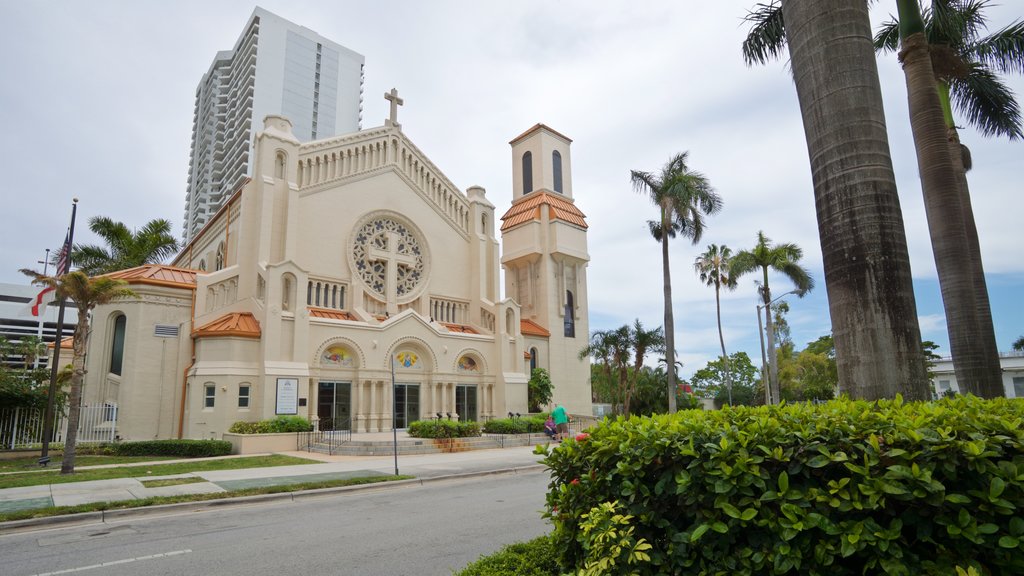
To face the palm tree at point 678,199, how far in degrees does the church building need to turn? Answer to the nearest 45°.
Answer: approximately 45° to its left

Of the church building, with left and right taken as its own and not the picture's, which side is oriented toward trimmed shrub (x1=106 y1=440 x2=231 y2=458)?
right

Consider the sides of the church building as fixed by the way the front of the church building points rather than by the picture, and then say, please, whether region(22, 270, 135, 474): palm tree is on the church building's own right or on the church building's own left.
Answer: on the church building's own right

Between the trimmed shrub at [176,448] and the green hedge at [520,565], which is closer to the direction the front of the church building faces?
the green hedge

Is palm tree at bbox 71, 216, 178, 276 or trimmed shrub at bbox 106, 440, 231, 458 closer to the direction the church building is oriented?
the trimmed shrub

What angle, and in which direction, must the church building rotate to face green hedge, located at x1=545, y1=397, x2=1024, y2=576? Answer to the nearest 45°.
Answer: approximately 45° to its right

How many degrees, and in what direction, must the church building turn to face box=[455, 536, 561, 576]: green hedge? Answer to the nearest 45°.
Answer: approximately 45° to its right

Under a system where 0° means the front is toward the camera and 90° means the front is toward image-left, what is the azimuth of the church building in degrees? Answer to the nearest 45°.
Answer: approximately 315°

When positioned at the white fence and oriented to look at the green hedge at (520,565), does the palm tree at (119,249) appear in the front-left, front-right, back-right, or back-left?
back-left

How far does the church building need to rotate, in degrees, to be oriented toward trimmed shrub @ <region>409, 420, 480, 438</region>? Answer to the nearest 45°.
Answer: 0° — it already faces it
